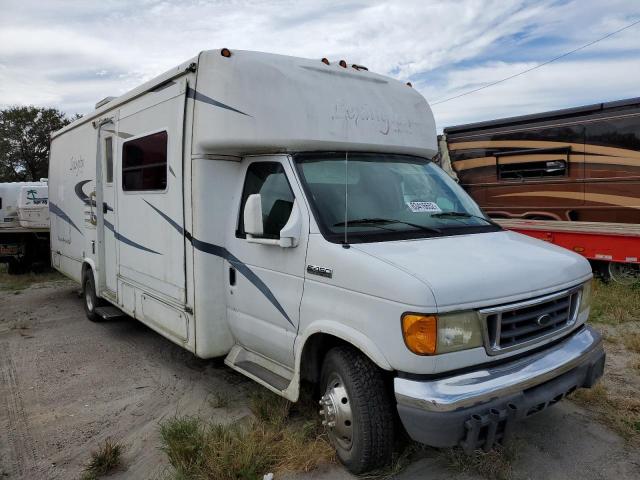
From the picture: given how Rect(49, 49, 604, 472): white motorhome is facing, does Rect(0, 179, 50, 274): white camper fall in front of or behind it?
behind

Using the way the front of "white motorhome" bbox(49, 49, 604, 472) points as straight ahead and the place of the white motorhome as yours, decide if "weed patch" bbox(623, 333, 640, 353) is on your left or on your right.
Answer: on your left

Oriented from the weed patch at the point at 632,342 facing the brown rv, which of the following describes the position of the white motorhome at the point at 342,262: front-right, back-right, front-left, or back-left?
back-left

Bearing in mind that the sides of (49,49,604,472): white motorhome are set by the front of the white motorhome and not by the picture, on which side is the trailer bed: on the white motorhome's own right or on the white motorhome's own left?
on the white motorhome's own left

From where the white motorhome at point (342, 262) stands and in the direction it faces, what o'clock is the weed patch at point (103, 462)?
The weed patch is roughly at 2 o'clock from the white motorhome.

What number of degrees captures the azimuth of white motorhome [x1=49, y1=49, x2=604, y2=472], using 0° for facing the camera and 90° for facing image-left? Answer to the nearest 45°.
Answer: approximately 315°

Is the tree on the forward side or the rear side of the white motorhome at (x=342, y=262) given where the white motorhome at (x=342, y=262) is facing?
on the rear side

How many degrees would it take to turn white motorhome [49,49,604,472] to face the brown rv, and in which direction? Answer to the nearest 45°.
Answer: approximately 90° to its left
